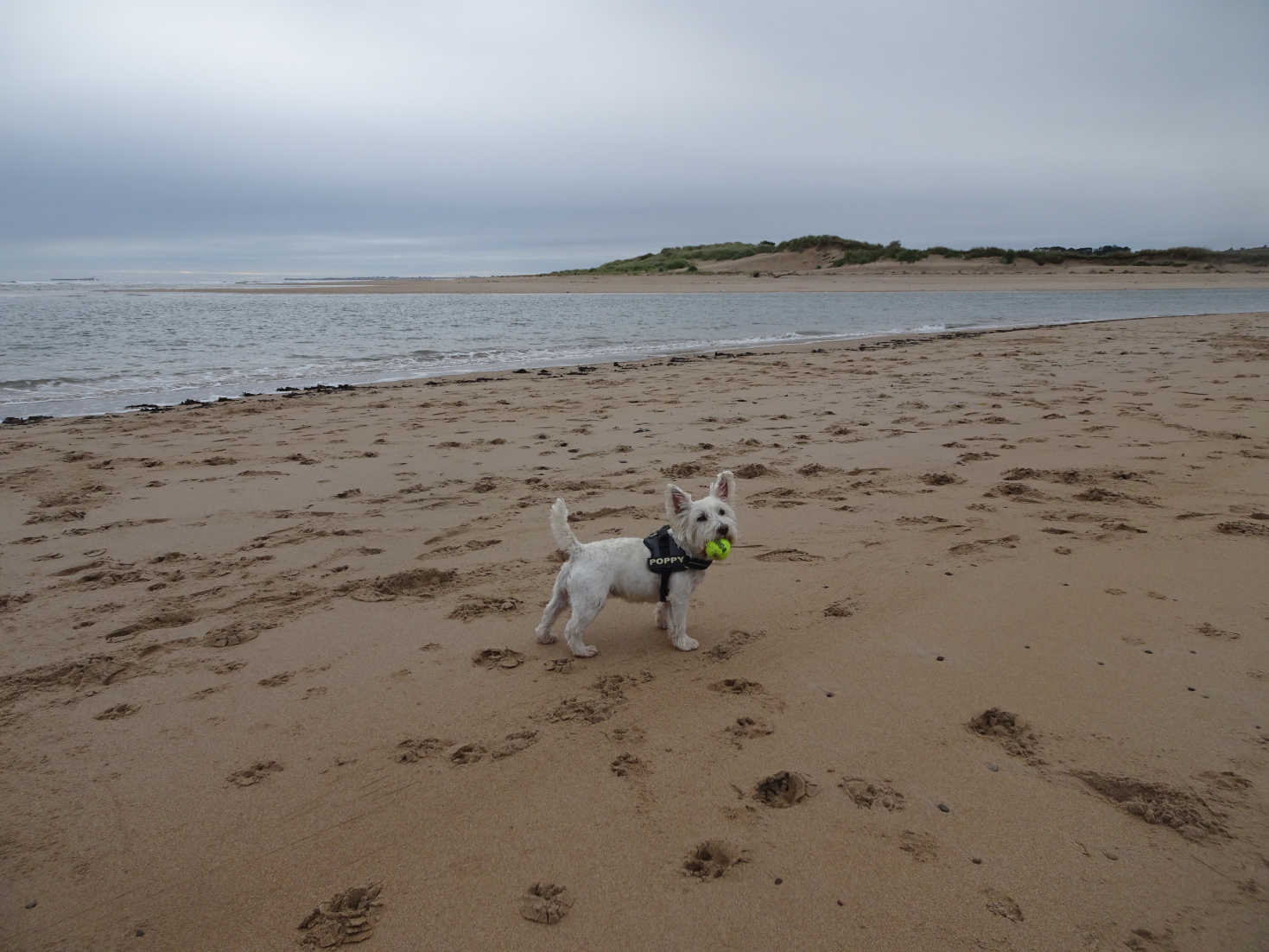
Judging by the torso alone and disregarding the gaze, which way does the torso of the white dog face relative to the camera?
to the viewer's right
